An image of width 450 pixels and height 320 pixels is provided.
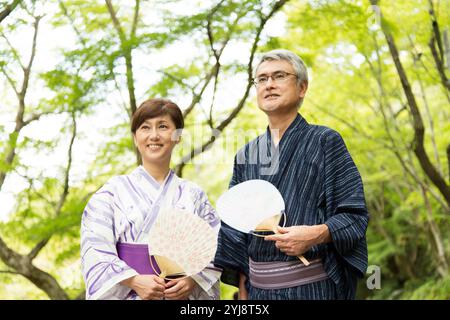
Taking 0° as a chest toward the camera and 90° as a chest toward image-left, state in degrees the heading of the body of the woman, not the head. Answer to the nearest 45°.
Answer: approximately 0°

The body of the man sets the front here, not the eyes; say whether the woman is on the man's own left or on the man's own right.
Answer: on the man's own right

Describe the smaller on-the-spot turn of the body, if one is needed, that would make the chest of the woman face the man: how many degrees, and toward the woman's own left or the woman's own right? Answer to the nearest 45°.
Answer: approximately 45° to the woman's own left

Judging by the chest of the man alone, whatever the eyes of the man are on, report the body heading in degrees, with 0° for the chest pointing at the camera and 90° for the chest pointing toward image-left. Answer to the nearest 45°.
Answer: approximately 45°
